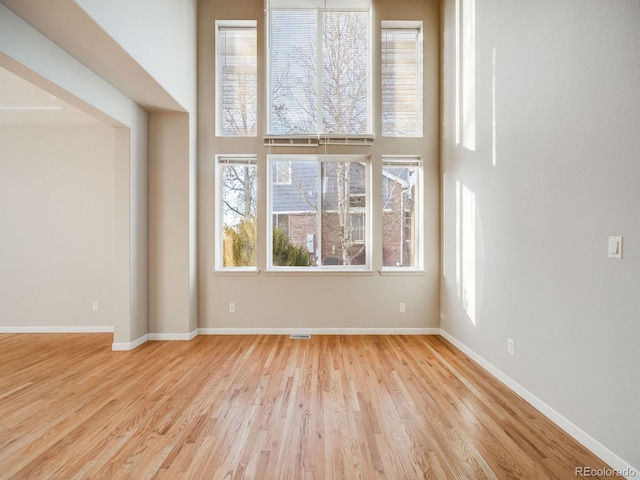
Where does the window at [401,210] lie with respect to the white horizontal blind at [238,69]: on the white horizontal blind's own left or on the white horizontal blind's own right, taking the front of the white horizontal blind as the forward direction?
on the white horizontal blind's own left

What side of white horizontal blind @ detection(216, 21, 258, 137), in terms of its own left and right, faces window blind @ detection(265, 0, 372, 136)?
left

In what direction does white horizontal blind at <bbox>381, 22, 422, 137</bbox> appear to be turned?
toward the camera

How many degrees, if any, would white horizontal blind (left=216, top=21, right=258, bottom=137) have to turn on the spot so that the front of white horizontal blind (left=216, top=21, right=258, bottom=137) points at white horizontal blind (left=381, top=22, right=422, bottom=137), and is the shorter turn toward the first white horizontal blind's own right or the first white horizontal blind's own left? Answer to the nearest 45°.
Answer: approximately 90° to the first white horizontal blind's own left

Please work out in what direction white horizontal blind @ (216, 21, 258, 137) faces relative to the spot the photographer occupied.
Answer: facing the viewer

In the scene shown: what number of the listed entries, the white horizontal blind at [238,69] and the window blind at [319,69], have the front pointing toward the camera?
2

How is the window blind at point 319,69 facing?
toward the camera

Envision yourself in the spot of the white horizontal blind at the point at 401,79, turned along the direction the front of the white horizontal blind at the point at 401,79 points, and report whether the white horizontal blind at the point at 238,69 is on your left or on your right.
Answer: on your right

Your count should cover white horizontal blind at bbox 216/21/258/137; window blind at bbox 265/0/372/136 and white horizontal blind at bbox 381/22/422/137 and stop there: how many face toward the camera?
3
